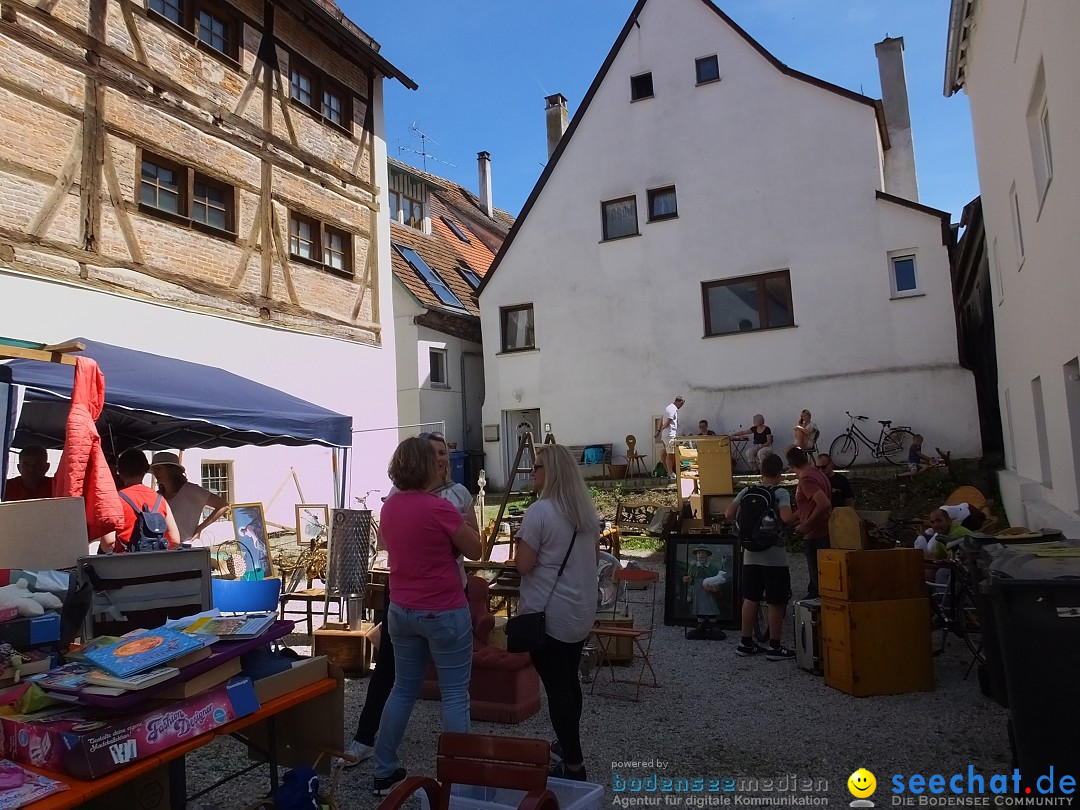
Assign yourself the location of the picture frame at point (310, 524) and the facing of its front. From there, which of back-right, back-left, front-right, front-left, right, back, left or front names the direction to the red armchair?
front

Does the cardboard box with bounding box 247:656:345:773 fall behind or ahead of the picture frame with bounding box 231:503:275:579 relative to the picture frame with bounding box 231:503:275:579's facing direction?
ahead

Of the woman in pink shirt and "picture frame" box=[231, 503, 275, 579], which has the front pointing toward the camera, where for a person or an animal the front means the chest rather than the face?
the picture frame

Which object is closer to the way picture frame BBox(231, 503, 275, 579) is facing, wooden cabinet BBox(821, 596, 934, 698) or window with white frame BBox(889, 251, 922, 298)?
the wooden cabinet

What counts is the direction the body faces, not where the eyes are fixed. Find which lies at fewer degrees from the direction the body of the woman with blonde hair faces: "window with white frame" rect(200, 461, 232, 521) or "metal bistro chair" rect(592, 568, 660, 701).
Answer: the window with white frame

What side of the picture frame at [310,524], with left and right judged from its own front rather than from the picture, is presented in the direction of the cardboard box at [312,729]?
front

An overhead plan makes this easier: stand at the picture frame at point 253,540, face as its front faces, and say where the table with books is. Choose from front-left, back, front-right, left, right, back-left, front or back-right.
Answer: front

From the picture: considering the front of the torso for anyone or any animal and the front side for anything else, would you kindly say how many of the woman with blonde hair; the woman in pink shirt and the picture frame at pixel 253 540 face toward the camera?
1

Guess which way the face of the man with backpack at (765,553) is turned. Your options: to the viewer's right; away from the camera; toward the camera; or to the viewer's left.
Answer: away from the camera

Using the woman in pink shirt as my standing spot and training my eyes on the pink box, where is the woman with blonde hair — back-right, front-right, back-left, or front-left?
back-left

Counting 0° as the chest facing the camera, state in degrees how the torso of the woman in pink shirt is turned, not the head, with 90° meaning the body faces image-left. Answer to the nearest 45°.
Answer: approximately 225°

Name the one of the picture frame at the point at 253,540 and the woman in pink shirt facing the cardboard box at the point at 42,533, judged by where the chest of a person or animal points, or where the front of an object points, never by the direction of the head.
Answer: the picture frame

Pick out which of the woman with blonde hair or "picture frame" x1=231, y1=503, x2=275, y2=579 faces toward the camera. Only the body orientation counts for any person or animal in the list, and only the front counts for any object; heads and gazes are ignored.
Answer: the picture frame

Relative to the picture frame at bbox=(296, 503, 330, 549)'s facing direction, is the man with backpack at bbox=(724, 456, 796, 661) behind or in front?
in front

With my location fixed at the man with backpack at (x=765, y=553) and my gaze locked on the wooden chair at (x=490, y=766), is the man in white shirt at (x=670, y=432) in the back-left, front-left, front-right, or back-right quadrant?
back-right

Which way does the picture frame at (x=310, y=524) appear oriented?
toward the camera

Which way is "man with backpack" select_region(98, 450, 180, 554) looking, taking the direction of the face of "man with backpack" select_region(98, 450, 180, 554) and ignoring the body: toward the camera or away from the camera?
away from the camera
